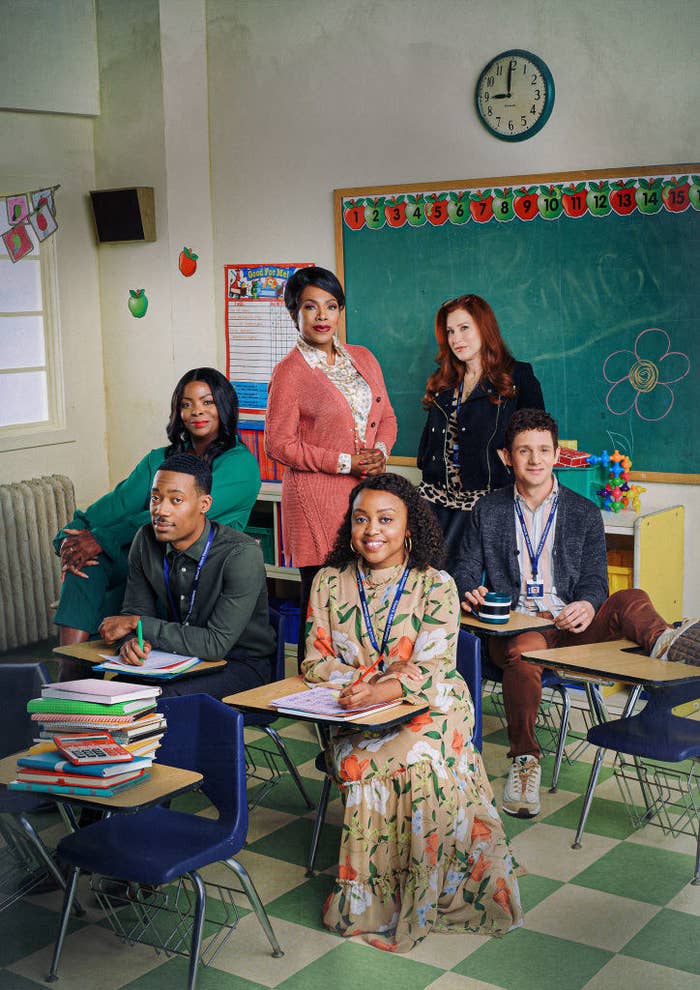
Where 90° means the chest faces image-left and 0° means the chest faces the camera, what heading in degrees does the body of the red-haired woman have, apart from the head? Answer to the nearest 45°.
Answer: approximately 45°

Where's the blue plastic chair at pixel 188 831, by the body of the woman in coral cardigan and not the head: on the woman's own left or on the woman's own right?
on the woman's own right

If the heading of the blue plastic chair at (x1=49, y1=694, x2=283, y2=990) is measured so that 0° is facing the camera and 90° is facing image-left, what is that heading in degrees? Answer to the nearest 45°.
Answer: approximately 45°

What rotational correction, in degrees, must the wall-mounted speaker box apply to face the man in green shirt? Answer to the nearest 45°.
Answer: approximately 45° to its left

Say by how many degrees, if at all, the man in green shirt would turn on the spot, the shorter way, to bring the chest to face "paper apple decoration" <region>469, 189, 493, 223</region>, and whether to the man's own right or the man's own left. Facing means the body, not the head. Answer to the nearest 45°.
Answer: approximately 180°

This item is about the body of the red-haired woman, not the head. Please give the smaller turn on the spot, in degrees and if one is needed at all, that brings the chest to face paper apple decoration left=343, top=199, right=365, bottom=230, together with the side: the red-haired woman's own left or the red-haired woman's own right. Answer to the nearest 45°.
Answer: approximately 90° to the red-haired woman's own right

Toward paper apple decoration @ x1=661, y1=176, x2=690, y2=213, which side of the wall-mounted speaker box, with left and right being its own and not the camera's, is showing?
left
